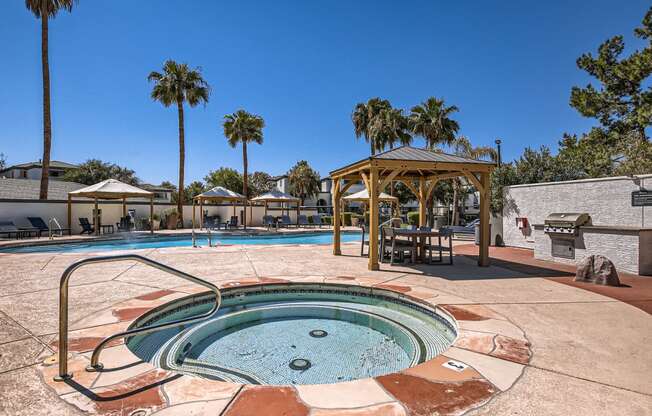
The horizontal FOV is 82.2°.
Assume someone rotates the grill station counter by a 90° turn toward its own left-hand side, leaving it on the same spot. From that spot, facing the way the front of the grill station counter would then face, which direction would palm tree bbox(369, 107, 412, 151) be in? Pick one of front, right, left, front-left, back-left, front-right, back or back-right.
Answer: back

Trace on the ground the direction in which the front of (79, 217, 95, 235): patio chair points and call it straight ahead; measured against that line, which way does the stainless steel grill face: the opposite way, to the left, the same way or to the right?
the opposite way

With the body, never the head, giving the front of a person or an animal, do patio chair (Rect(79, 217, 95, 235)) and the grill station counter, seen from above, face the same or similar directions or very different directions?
very different directions

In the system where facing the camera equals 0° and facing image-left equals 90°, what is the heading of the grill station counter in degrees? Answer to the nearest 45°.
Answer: approximately 45°

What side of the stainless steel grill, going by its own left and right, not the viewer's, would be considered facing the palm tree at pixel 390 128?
right

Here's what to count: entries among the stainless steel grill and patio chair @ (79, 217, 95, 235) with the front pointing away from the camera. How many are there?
0

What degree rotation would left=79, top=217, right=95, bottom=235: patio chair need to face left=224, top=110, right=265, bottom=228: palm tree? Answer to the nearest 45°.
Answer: approximately 45° to its left

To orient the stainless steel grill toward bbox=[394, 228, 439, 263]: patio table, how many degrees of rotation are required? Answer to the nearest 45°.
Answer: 0° — it already faces it

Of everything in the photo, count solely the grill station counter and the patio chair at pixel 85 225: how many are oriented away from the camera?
0

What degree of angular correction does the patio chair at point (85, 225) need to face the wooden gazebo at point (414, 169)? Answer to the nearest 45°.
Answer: approximately 45° to its right

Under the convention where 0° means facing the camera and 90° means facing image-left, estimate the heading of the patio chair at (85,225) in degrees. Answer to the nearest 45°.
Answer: approximately 315°

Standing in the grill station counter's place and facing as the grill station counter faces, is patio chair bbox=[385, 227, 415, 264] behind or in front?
in front
